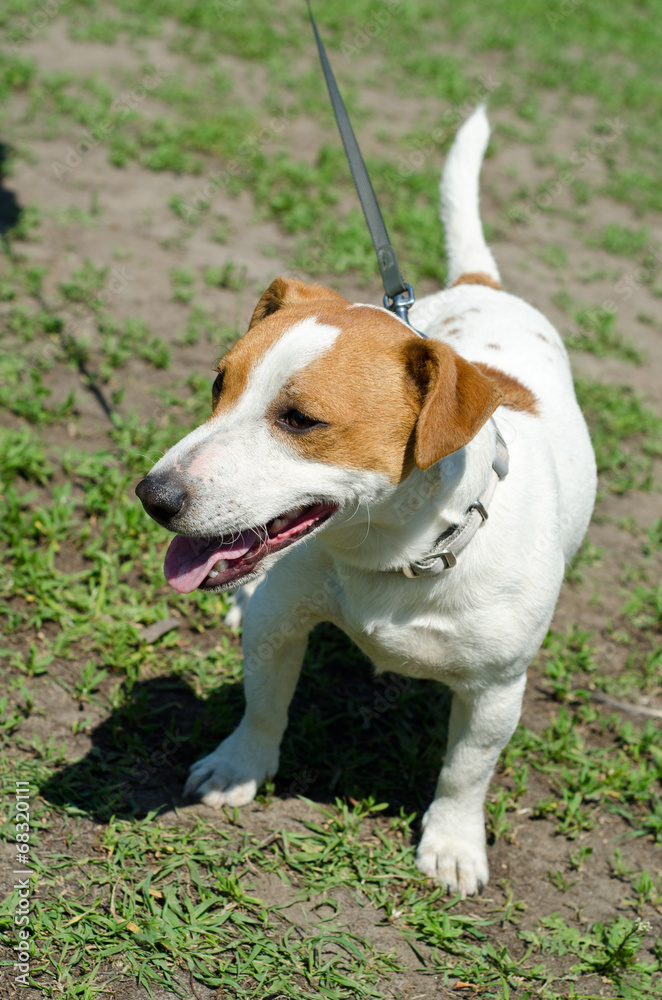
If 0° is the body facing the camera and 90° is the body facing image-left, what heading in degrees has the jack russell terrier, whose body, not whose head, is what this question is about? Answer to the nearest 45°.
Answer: approximately 45°
